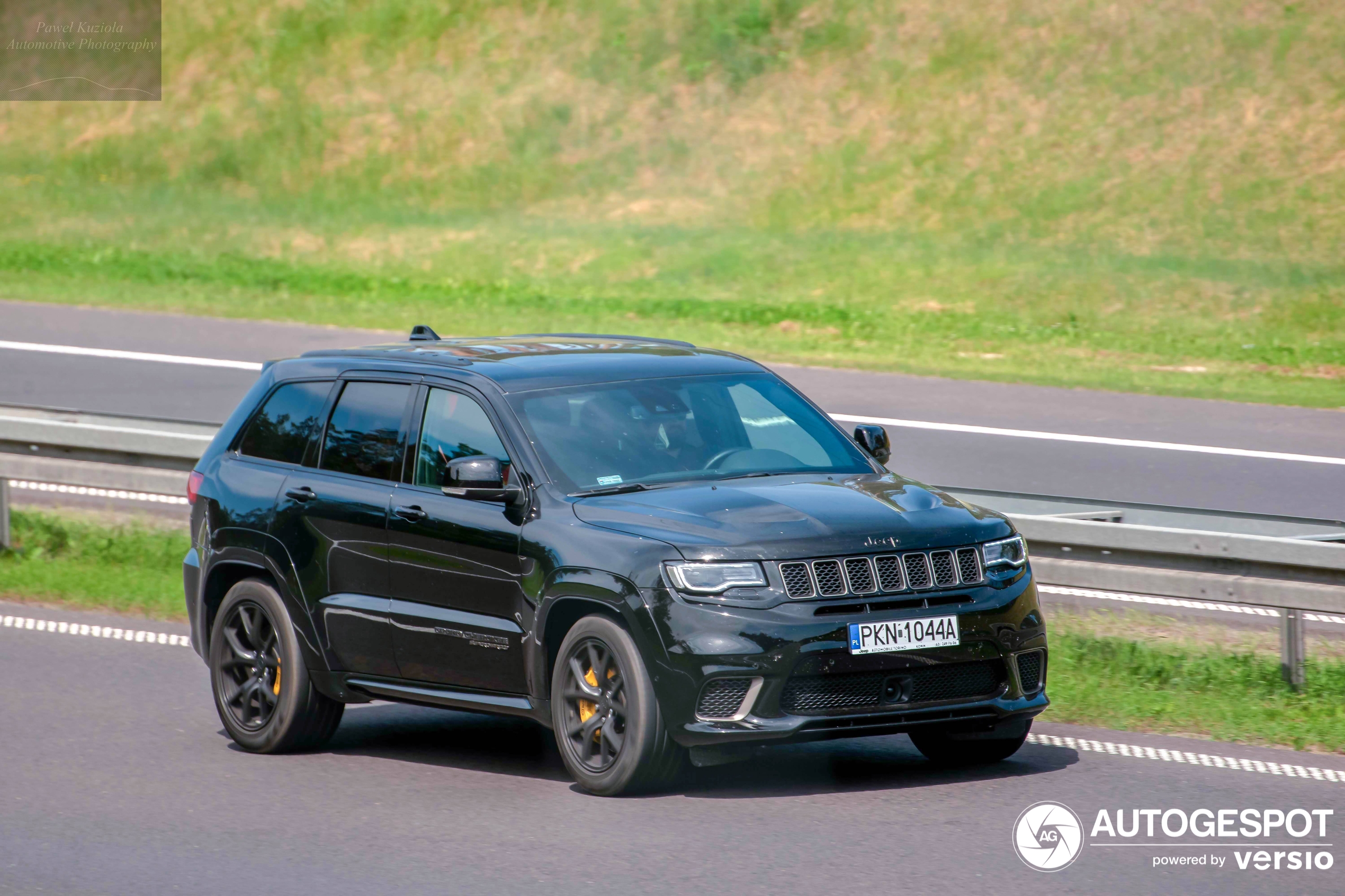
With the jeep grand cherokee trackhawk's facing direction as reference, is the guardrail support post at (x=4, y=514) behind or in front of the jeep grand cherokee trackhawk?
behind

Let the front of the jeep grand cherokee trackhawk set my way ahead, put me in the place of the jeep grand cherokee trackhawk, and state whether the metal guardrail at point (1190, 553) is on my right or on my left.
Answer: on my left

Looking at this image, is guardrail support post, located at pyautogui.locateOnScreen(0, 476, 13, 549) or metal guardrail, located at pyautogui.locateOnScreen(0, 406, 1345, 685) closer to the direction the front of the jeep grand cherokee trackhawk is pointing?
the metal guardrail

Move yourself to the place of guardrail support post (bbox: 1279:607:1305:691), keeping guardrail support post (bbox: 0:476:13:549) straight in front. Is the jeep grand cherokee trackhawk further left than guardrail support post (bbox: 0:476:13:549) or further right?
left

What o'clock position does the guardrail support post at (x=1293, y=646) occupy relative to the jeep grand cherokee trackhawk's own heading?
The guardrail support post is roughly at 10 o'clock from the jeep grand cherokee trackhawk.

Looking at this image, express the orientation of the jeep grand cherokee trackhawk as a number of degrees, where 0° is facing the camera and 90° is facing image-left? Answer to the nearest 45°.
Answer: approximately 315°
